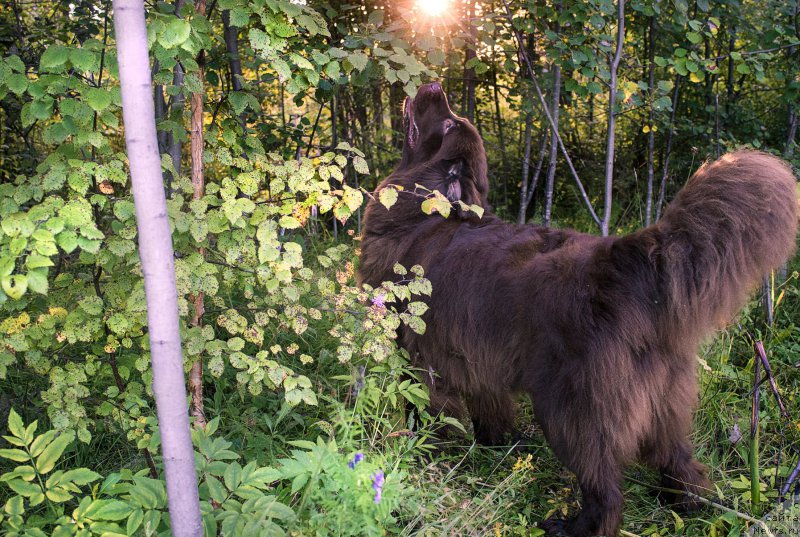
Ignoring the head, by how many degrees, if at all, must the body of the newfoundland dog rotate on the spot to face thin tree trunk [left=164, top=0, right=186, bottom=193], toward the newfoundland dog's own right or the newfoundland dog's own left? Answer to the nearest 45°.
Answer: approximately 45° to the newfoundland dog's own left

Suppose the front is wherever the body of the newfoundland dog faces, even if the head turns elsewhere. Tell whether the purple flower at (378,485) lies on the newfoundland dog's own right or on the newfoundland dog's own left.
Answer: on the newfoundland dog's own left

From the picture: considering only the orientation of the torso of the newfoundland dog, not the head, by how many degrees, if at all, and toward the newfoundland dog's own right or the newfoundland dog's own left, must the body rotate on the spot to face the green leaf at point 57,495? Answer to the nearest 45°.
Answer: approximately 90° to the newfoundland dog's own left

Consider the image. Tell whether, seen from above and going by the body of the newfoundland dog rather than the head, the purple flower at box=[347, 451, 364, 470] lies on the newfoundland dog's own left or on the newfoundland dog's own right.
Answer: on the newfoundland dog's own left

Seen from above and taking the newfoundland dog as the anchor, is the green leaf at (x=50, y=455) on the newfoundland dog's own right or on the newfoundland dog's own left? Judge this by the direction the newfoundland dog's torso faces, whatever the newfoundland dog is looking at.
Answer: on the newfoundland dog's own left

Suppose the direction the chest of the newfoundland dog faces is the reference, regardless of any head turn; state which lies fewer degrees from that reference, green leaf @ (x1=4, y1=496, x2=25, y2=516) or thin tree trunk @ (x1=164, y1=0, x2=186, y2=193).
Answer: the thin tree trunk

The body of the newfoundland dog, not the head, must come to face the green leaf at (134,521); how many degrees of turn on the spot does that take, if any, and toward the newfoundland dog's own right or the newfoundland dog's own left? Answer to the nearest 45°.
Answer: approximately 90° to the newfoundland dog's own left

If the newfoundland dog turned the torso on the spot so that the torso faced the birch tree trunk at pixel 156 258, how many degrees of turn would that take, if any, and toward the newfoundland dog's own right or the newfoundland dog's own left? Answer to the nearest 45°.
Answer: approximately 90° to the newfoundland dog's own left

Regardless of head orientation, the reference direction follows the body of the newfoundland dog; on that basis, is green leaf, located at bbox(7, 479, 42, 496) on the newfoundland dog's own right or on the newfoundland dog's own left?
on the newfoundland dog's own left

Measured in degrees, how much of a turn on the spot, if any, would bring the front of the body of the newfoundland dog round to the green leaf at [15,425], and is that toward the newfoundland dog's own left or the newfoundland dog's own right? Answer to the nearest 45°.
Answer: approximately 90° to the newfoundland dog's own left

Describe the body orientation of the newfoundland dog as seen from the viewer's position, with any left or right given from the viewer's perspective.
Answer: facing away from the viewer and to the left of the viewer
